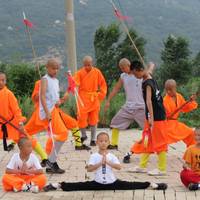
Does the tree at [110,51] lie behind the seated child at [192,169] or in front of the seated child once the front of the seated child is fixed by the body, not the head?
behind

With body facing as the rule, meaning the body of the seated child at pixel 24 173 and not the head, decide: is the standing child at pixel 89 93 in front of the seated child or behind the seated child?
behind

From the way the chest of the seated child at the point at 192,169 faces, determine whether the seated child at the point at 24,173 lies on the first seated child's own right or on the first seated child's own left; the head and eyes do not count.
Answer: on the first seated child's own right

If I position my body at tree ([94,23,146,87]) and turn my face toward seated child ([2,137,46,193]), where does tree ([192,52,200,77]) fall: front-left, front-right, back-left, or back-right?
back-left

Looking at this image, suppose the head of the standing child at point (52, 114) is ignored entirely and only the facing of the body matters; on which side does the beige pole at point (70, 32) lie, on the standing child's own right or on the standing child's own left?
on the standing child's own left

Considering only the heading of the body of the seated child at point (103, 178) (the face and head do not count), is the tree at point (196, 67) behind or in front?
behind

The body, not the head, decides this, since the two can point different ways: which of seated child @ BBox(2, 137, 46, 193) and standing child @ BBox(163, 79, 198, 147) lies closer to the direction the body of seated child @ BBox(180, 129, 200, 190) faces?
the seated child
